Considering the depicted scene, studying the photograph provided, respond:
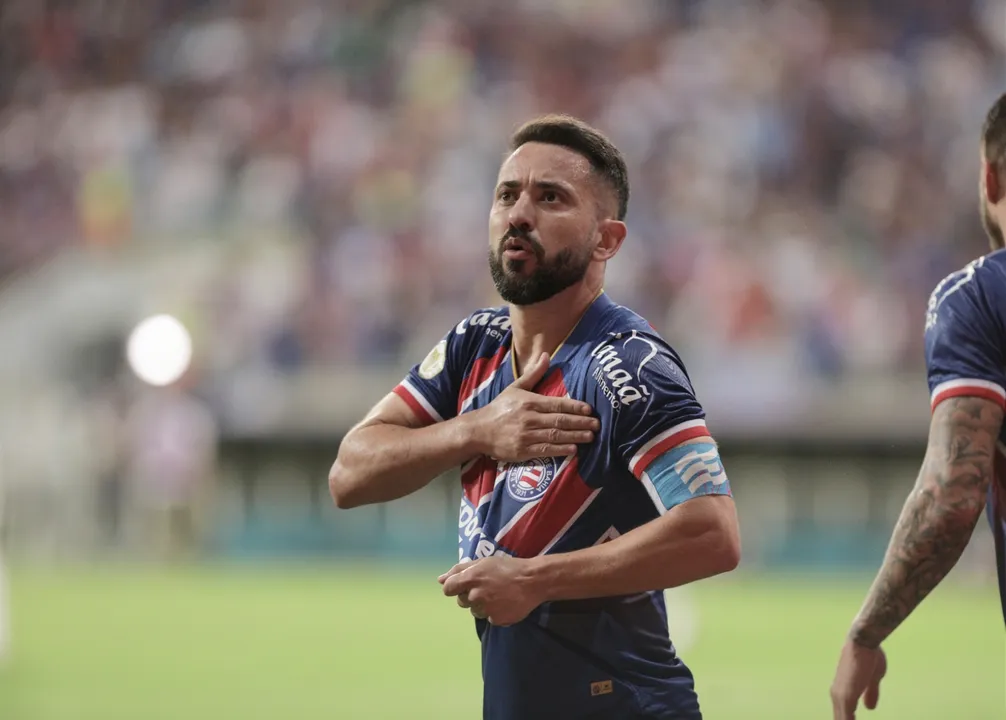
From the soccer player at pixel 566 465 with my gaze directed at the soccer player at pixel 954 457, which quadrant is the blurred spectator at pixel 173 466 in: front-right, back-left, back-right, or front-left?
back-left

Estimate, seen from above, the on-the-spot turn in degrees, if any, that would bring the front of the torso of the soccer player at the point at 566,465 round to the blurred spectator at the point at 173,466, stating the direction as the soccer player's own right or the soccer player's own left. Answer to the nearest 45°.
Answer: approximately 135° to the soccer player's own right

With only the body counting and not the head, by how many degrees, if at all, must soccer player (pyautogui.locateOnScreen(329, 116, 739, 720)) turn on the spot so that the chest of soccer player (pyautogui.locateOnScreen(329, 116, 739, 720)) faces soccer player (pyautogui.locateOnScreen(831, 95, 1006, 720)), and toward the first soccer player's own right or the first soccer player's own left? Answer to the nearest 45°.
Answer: approximately 135° to the first soccer player's own left

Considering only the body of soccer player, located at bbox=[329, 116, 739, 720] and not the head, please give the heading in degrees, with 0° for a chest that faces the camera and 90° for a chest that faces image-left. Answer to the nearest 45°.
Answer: approximately 45°
